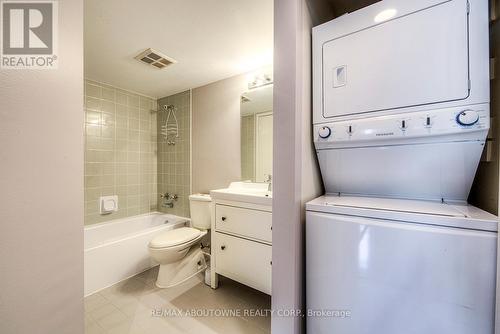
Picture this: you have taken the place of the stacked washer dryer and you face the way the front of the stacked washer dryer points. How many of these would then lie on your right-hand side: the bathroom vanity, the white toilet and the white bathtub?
3

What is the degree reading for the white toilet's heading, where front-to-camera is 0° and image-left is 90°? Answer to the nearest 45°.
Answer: approximately 45°

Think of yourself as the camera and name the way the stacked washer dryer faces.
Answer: facing the viewer

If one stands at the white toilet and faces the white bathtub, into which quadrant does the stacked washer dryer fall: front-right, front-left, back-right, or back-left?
back-left

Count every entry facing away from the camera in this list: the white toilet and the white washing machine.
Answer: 0

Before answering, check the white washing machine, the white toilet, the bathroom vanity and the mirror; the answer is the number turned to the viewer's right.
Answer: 0

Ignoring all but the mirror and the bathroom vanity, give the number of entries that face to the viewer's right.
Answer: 0

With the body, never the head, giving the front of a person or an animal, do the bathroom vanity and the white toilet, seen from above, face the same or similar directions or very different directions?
same or similar directions

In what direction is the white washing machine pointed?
toward the camera

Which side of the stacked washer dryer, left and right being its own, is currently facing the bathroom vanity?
right

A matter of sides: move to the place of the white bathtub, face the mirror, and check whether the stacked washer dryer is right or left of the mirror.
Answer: right

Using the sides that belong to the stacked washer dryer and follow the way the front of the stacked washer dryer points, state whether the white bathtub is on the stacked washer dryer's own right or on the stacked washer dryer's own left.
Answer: on the stacked washer dryer's own right

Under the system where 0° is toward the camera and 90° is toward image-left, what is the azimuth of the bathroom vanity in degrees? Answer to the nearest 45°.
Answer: approximately 45°
